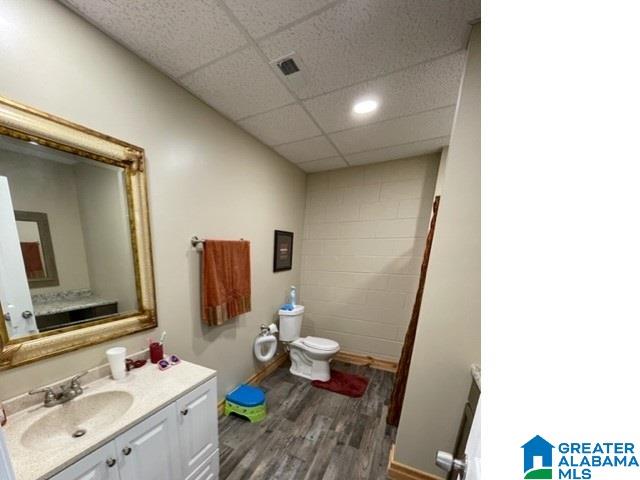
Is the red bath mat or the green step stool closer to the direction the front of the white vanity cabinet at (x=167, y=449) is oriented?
the red bath mat

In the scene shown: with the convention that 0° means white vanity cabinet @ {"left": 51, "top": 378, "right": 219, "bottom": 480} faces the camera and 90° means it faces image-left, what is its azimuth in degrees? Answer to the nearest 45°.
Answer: approximately 315°
